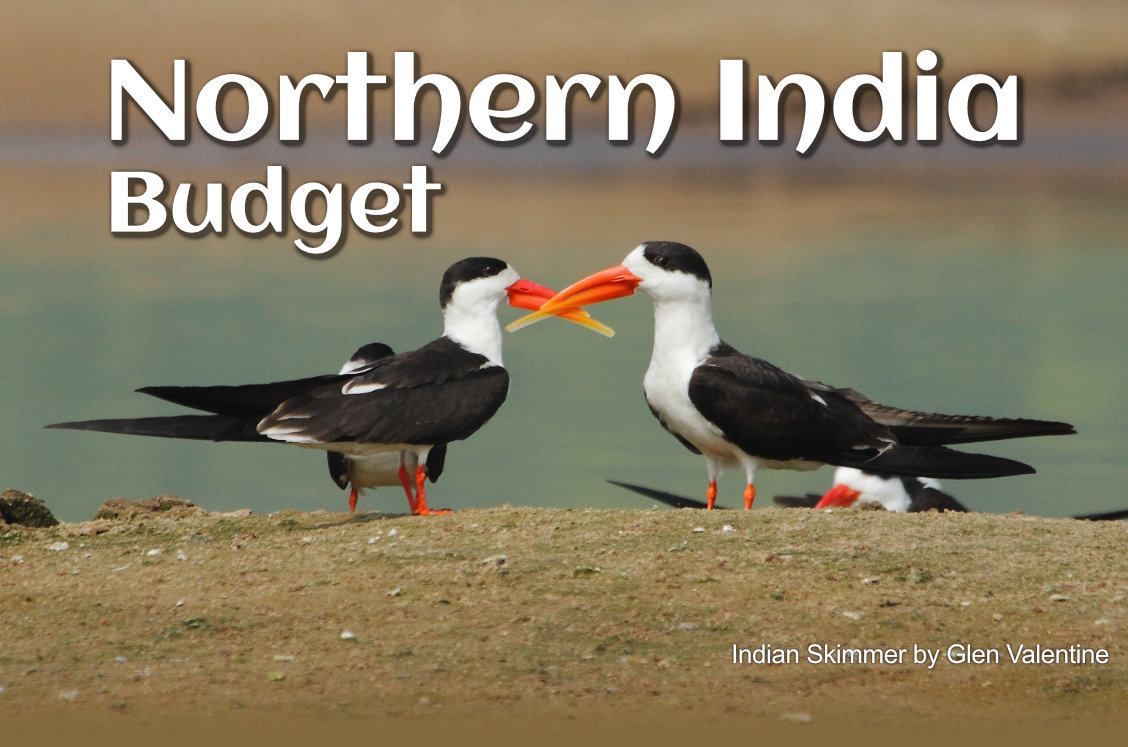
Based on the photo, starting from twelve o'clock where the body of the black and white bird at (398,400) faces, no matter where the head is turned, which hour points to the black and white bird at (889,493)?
the black and white bird at (889,493) is roughly at 11 o'clock from the black and white bird at (398,400).

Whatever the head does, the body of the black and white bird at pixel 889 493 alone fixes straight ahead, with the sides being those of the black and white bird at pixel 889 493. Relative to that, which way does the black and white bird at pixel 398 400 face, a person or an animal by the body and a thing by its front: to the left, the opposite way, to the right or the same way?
the opposite way

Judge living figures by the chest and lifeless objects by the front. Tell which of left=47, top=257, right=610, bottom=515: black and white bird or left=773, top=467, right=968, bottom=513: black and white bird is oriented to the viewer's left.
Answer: left=773, top=467, right=968, bottom=513: black and white bird

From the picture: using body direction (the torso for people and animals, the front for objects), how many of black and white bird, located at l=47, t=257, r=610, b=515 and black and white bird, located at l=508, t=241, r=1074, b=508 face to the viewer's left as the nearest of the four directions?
1

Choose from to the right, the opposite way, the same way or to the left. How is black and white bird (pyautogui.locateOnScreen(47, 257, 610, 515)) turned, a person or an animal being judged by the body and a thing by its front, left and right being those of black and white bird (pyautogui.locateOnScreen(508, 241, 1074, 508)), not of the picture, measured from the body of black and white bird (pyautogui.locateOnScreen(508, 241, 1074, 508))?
the opposite way

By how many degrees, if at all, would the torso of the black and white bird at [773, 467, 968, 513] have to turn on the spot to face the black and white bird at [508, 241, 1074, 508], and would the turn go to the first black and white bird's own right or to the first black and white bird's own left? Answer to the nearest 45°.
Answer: approximately 90° to the first black and white bird's own left

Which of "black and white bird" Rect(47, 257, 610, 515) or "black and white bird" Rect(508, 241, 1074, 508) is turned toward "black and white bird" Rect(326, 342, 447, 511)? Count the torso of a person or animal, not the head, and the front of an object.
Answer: "black and white bird" Rect(508, 241, 1074, 508)

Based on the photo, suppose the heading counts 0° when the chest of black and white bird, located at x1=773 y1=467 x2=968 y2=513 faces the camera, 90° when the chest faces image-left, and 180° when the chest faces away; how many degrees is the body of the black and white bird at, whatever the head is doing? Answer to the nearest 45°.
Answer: approximately 90°

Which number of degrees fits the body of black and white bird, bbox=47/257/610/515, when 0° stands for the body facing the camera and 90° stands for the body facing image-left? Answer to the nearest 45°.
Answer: approximately 270°

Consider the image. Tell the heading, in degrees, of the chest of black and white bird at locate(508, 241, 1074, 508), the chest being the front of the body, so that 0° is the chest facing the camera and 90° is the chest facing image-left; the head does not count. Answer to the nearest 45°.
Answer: approximately 90°

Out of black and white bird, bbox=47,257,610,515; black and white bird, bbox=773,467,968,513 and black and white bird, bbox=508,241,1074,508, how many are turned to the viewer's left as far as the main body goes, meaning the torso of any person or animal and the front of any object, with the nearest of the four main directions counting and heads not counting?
2
